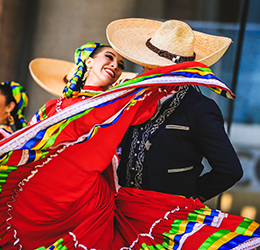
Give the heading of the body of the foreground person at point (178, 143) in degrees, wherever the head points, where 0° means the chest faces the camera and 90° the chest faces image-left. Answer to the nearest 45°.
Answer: approximately 45°

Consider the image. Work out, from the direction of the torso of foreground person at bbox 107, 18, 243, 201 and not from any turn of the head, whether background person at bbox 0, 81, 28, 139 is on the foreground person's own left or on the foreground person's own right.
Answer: on the foreground person's own right

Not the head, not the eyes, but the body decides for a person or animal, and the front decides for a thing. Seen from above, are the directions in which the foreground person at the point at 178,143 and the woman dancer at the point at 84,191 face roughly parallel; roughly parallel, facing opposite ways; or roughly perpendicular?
roughly perpendicular

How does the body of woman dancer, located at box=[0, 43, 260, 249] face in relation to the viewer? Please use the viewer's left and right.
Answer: facing the viewer and to the right of the viewer
